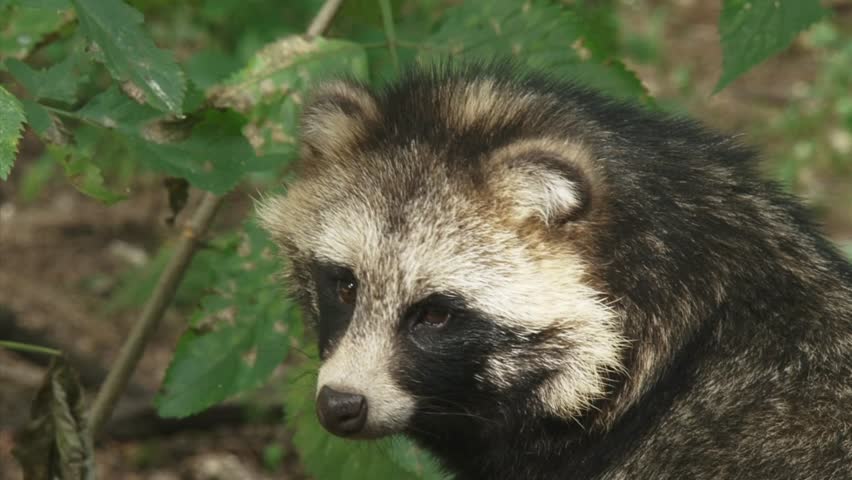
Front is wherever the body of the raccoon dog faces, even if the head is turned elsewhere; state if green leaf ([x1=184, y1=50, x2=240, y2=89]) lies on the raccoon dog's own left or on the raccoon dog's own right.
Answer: on the raccoon dog's own right

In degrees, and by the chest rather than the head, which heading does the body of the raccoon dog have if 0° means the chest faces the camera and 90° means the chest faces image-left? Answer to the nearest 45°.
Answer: approximately 45°

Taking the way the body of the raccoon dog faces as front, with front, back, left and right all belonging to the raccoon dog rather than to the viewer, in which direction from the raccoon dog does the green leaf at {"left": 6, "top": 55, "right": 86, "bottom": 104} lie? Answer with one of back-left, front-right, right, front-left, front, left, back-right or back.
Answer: front-right

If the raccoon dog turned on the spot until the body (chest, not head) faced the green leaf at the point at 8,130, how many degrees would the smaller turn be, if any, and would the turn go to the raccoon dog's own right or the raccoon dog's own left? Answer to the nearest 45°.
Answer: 0° — it already faces it

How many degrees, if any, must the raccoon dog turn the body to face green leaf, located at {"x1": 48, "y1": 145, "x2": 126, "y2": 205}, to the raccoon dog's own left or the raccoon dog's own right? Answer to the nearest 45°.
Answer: approximately 45° to the raccoon dog's own right
